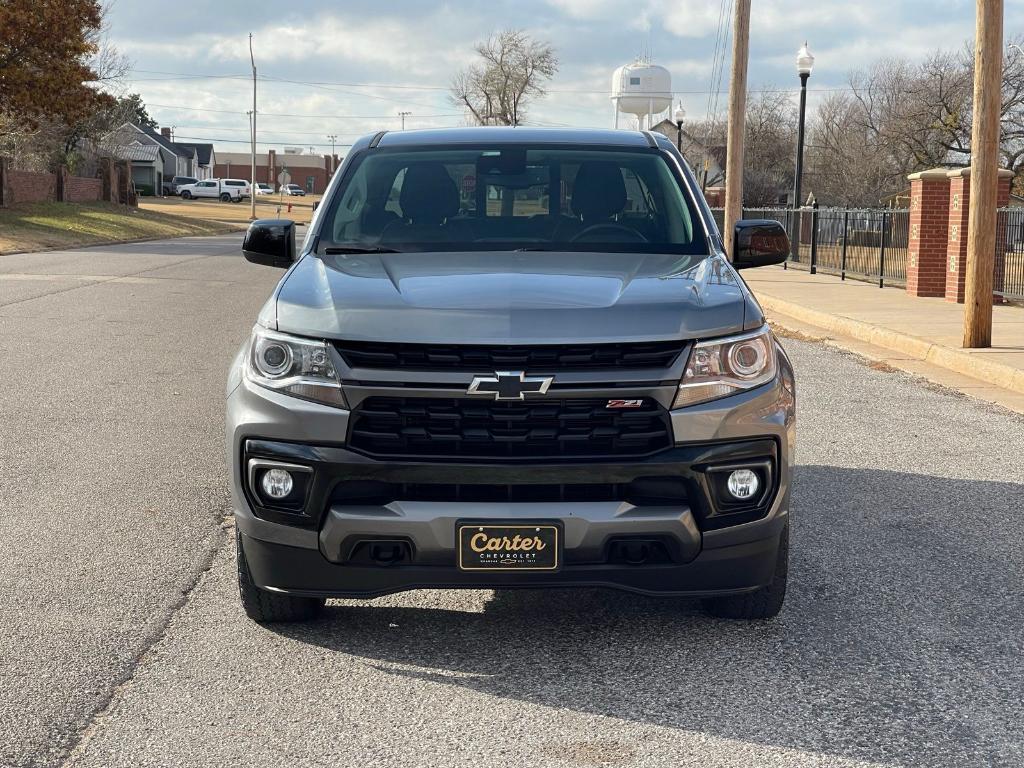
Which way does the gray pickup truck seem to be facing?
toward the camera

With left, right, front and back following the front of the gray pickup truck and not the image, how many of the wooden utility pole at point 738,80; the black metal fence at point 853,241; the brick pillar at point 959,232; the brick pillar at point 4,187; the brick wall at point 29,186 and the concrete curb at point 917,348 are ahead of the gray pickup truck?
0

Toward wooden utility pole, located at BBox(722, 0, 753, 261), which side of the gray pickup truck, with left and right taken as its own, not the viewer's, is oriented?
back

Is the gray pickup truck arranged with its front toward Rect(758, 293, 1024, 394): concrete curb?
no

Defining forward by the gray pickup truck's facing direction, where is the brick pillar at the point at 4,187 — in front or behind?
behind

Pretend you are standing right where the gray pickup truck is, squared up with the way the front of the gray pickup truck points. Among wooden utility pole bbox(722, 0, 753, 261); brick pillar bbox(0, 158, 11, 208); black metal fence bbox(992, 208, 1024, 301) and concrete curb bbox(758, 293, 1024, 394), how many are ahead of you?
0

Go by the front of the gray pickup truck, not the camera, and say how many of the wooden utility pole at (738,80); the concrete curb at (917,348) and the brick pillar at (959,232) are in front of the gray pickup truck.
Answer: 0

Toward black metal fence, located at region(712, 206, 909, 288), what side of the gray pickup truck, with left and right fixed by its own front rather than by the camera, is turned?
back

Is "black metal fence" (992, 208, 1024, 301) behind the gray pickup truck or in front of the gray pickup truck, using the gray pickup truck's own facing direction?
behind

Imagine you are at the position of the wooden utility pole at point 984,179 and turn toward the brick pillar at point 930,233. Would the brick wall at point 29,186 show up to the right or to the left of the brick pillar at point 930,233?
left

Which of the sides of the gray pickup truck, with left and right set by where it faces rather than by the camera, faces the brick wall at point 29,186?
back

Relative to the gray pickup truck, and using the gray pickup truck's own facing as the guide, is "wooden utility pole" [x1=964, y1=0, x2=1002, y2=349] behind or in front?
behind

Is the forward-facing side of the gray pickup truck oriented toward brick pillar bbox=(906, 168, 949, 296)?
no
